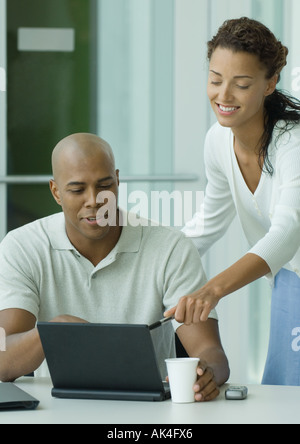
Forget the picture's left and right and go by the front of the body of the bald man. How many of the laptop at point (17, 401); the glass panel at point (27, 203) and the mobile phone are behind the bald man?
1

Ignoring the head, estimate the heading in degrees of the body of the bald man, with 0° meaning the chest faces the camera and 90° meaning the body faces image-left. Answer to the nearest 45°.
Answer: approximately 0°

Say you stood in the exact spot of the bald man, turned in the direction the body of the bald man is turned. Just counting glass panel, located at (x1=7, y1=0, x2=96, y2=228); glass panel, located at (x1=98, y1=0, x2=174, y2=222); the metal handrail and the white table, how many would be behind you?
3

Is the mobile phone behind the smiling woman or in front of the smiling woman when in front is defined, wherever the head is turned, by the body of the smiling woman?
in front

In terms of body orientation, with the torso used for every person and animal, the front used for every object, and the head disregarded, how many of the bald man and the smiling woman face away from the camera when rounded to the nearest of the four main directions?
0

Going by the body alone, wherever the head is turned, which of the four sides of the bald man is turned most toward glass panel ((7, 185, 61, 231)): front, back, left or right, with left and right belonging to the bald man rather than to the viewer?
back

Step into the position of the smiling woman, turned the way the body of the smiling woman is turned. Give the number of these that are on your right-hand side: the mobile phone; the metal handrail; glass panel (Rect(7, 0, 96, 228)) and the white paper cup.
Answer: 2

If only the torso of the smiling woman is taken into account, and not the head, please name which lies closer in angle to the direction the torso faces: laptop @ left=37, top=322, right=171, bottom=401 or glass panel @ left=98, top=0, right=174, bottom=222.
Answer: the laptop

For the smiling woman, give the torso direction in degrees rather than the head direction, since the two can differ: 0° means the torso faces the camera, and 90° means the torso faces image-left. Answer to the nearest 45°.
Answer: approximately 45°

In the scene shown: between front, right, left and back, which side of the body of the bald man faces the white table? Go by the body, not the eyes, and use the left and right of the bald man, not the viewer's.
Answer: front

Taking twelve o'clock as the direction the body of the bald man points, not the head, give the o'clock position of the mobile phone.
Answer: The mobile phone is roughly at 11 o'clock from the bald man.

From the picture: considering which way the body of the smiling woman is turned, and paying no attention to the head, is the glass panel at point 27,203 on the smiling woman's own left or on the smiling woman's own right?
on the smiling woman's own right

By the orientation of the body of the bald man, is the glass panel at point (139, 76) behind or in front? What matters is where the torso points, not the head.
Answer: behind

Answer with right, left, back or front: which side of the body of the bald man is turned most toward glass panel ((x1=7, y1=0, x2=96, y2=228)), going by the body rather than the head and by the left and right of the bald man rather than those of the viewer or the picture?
back

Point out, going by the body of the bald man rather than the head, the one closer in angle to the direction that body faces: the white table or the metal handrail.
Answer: the white table
